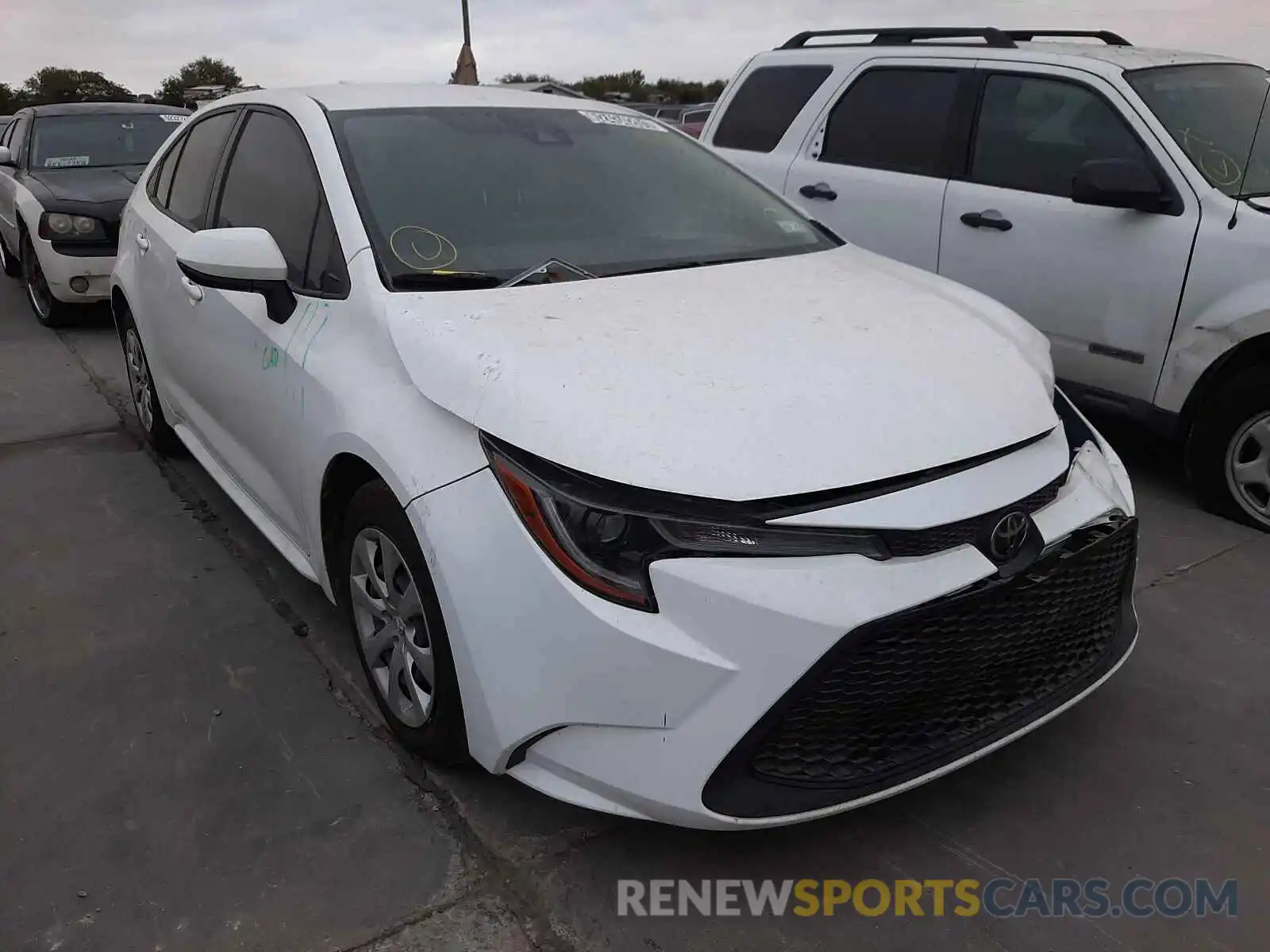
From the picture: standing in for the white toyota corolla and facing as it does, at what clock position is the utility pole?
The utility pole is roughly at 7 o'clock from the white toyota corolla.

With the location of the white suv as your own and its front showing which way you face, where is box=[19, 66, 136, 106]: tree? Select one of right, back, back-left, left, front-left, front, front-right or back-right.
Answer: back

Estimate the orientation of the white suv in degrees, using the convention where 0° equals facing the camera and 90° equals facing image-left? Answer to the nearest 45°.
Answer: approximately 315°

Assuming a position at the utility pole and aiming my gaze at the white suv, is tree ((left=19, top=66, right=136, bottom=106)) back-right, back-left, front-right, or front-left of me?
back-right

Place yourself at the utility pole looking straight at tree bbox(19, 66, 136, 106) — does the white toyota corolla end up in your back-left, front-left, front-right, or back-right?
back-left

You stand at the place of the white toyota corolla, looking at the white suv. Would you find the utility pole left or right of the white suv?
left

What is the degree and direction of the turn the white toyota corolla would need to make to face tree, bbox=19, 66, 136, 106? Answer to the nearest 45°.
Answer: approximately 180°
